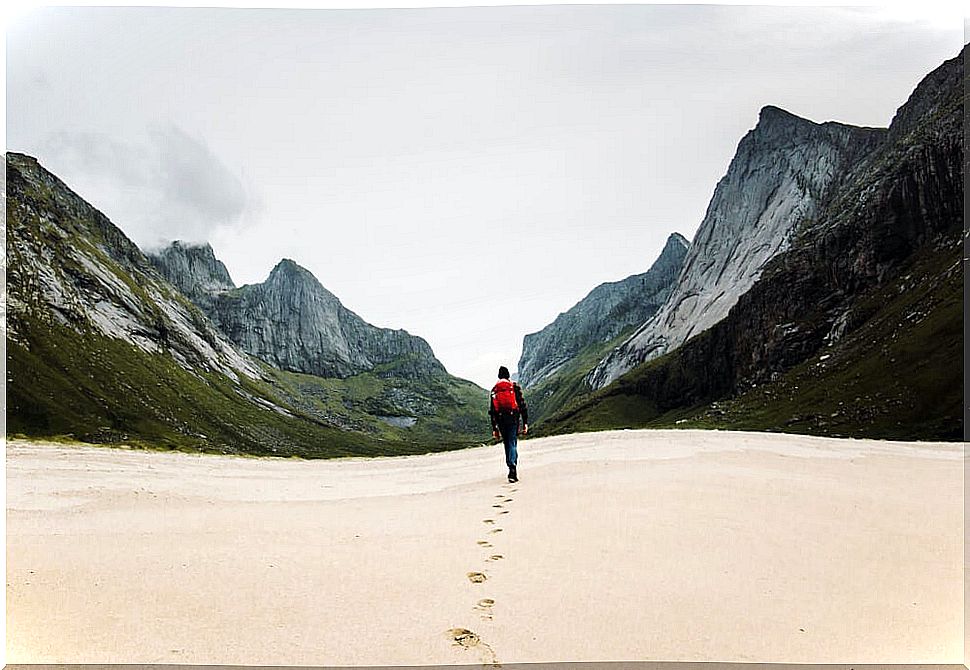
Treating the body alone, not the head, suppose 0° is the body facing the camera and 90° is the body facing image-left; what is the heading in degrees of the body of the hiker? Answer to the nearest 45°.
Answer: approximately 180°
